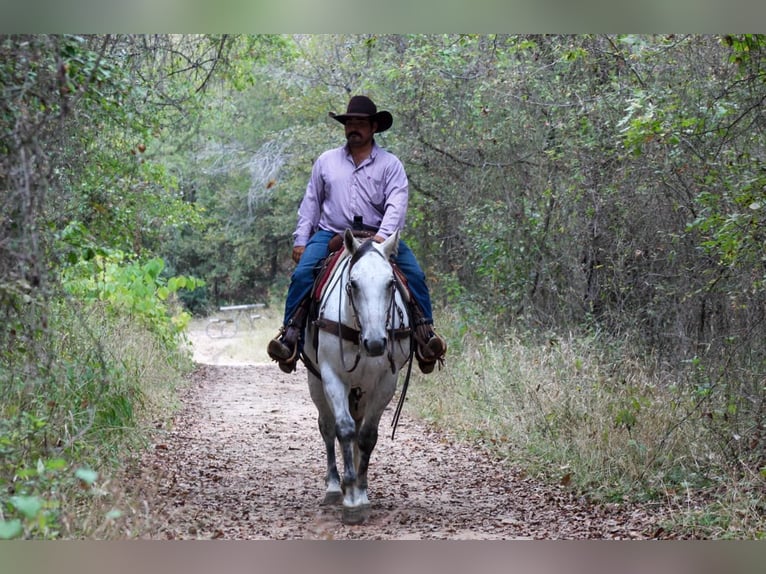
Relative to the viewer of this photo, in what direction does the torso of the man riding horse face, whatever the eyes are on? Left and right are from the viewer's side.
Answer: facing the viewer

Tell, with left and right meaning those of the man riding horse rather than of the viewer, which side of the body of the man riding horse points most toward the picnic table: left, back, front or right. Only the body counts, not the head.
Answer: back

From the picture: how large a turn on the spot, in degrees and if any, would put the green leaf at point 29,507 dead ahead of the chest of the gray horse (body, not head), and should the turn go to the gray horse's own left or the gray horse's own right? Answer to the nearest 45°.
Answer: approximately 45° to the gray horse's own right

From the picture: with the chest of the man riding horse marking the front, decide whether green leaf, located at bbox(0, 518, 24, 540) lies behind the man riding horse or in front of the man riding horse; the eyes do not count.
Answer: in front

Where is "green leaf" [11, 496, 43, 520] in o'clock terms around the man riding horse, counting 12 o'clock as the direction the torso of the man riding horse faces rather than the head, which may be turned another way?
The green leaf is roughly at 1 o'clock from the man riding horse.

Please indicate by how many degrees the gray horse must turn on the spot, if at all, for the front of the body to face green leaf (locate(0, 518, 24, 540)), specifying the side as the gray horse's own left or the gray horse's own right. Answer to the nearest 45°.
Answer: approximately 45° to the gray horse's own right

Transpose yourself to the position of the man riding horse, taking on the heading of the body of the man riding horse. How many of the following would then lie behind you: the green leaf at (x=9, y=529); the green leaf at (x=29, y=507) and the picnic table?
1

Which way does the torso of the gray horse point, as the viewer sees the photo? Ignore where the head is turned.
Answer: toward the camera

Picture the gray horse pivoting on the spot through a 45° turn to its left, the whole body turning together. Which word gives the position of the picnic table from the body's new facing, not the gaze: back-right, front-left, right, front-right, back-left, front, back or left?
back-left
